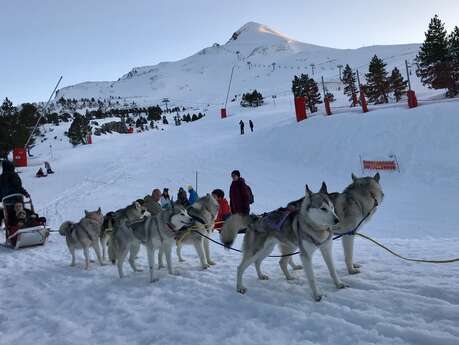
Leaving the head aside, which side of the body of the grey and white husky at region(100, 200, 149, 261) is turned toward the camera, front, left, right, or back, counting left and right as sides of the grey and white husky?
right

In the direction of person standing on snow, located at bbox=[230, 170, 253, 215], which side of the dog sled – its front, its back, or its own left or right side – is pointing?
front

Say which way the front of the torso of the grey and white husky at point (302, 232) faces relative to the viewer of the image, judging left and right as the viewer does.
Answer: facing the viewer and to the right of the viewer

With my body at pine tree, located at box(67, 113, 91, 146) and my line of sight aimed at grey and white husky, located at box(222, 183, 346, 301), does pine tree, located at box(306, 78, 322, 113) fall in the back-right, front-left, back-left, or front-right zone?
front-left

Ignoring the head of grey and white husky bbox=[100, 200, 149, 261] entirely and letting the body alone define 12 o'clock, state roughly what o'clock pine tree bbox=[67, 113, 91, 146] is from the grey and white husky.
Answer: The pine tree is roughly at 9 o'clock from the grey and white husky.

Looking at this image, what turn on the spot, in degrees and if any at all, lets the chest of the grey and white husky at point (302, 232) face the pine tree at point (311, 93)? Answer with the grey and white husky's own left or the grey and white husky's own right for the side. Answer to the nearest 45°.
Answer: approximately 135° to the grey and white husky's own left

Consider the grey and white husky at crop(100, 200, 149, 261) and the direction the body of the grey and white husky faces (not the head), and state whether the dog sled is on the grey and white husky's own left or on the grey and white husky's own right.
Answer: on the grey and white husky's own left
